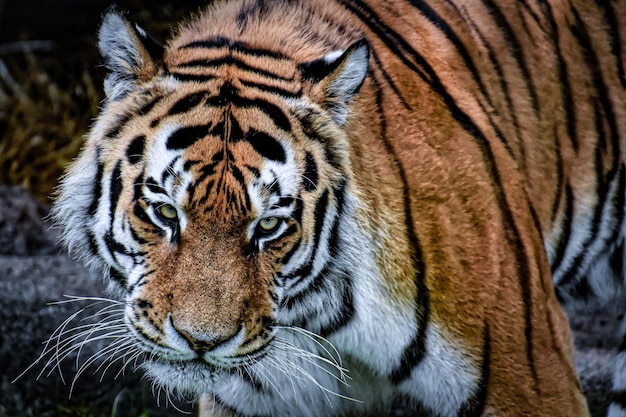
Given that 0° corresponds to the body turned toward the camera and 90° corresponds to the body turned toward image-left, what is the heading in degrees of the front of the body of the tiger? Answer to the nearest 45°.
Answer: approximately 45°
